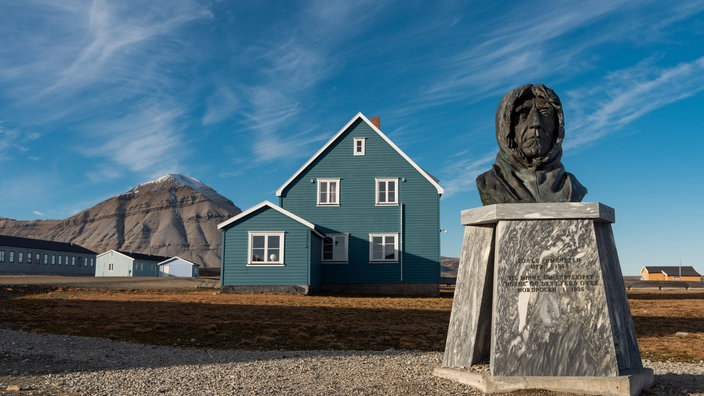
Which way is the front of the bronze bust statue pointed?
toward the camera

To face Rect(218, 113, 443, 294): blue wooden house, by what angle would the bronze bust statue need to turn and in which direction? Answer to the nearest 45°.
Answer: approximately 180°
